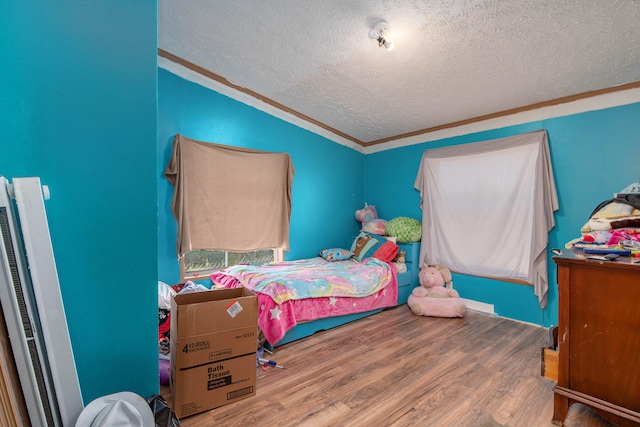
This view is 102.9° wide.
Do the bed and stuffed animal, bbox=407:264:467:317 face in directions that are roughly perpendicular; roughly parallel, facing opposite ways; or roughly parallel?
roughly parallel

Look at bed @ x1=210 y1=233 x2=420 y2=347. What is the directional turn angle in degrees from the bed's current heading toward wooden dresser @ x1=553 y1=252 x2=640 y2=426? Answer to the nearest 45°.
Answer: approximately 90° to its left

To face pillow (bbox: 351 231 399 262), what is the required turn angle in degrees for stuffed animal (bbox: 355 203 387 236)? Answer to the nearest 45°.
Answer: approximately 45° to its left

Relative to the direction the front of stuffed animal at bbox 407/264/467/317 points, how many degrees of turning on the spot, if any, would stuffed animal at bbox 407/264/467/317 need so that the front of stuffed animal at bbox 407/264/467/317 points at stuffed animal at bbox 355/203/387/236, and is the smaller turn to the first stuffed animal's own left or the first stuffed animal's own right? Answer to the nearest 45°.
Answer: approximately 135° to the first stuffed animal's own right

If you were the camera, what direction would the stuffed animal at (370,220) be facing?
facing the viewer and to the left of the viewer

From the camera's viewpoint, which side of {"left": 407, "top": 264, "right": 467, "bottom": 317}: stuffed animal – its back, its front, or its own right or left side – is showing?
front

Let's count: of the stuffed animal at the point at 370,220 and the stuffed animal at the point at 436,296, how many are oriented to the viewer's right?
0

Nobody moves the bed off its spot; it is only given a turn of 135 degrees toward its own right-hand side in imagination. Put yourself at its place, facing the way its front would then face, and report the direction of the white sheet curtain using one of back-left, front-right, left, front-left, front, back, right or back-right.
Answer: right

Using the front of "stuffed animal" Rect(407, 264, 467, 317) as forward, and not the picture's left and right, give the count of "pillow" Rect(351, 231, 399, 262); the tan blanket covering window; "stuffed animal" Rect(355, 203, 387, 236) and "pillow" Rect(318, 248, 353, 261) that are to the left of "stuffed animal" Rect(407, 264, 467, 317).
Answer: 0

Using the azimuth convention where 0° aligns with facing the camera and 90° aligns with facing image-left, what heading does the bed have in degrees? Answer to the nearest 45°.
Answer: approximately 45°

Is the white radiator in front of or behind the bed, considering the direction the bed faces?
in front

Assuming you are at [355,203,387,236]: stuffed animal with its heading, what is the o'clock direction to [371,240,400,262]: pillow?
The pillow is roughly at 8 o'clock from the stuffed animal.
